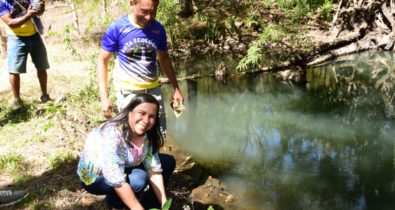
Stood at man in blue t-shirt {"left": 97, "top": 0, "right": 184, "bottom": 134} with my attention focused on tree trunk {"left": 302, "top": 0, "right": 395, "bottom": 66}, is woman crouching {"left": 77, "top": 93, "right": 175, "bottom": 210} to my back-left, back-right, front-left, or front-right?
back-right

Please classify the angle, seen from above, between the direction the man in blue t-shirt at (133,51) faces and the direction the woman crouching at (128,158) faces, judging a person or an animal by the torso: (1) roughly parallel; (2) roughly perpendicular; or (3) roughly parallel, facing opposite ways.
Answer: roughly parallel

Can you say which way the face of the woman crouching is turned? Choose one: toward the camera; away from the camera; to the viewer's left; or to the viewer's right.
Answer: toward the camera

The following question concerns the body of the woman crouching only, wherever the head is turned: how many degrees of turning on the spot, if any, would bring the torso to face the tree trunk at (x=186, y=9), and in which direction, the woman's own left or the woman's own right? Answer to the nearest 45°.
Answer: approximately 135° to the woman's own left

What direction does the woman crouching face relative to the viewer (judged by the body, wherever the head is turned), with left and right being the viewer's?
facing the viewer and to the right of the viewer

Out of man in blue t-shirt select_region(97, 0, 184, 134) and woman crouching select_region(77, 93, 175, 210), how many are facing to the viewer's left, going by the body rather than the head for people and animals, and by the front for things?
0

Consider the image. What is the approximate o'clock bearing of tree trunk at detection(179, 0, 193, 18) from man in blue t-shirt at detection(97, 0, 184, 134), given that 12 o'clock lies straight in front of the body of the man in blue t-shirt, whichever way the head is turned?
The tree trunk is roughly at 8 o'clock from the man in blue t-shirt.

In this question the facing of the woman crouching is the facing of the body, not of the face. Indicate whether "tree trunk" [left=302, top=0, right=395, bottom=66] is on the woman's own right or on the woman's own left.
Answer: on the woman's own left

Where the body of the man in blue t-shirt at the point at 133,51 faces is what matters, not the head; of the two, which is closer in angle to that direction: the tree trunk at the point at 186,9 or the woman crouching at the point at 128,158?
the woman crouching
